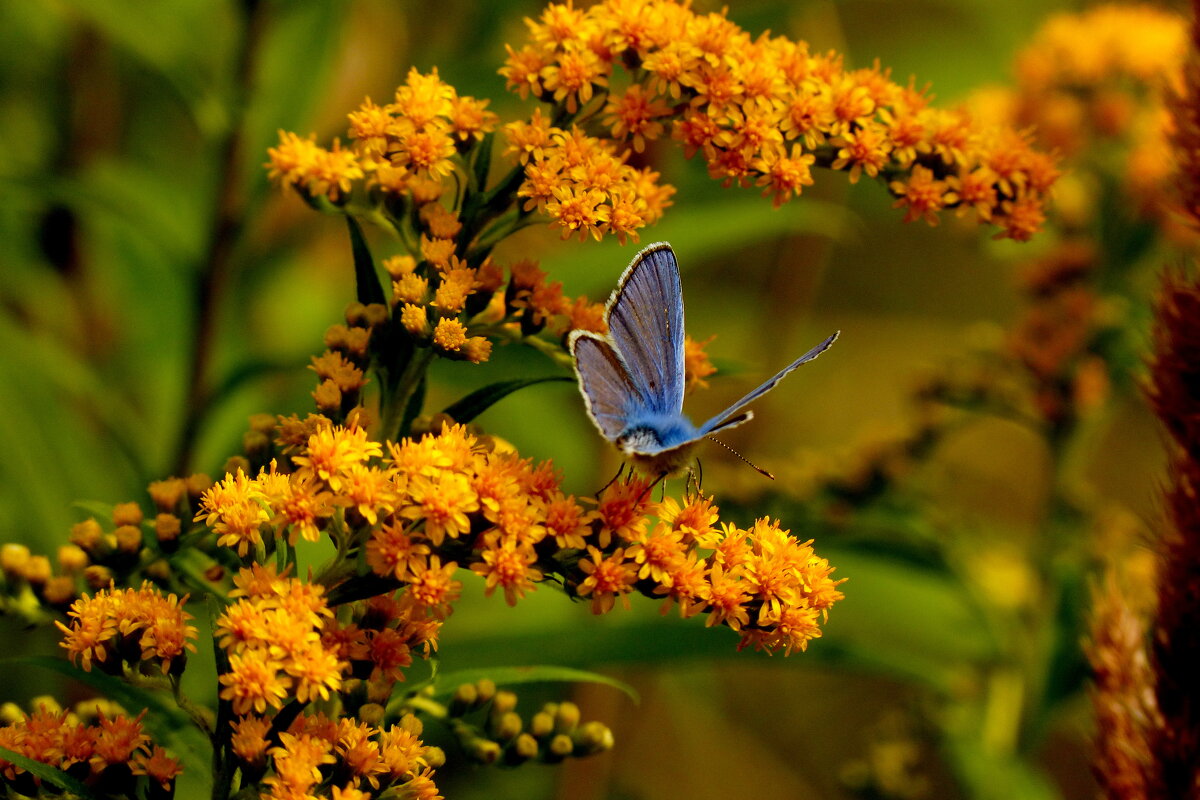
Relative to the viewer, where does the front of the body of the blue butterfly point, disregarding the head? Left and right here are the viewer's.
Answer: facing away from the viewer and to the right of the viewer

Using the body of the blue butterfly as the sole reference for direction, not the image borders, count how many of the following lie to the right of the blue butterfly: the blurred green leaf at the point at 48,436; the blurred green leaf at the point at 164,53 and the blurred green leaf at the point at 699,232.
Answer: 0

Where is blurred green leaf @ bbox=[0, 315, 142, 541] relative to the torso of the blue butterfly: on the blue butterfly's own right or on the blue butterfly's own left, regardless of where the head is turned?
on the blue butterfly's own left

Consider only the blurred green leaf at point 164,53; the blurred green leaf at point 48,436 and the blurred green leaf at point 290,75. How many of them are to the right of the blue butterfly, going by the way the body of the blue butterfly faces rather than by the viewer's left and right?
0

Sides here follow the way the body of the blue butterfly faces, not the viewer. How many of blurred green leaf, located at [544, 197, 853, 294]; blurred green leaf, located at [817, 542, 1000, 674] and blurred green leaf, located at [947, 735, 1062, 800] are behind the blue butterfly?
0

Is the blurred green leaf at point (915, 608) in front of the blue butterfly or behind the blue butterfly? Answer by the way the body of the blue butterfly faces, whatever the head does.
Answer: in front

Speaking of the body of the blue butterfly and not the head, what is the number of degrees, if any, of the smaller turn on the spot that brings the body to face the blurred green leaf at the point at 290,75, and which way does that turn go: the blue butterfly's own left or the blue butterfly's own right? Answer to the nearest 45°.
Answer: approximately 90° to the blue butterfly's own left

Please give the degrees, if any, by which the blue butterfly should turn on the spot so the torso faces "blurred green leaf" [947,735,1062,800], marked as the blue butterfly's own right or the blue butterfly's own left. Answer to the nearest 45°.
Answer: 0° — it already faces it

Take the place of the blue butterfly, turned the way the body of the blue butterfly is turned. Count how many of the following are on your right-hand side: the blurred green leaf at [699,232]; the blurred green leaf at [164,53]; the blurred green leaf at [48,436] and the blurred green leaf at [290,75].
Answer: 0
